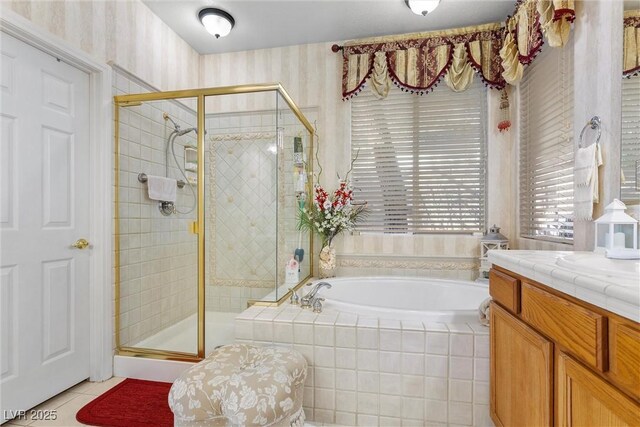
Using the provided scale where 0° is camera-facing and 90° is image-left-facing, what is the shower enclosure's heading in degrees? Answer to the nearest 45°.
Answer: approximately 0°

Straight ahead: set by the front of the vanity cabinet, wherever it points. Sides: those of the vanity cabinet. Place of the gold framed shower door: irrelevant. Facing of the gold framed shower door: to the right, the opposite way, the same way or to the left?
to the left

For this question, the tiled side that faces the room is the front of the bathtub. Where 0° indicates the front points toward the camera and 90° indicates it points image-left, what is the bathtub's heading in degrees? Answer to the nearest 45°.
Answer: approximately 0°

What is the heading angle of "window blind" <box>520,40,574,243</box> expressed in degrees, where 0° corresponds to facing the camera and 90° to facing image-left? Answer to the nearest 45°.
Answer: approximately 45°

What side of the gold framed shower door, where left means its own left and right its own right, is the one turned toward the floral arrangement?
left

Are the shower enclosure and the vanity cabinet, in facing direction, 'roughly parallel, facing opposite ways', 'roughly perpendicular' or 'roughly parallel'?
roughly perpendicular

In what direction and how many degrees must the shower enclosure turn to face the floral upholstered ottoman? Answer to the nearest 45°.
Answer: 0° — it already faces it

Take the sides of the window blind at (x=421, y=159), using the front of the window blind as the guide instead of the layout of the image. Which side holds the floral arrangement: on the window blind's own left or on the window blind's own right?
on the window blind's own right
